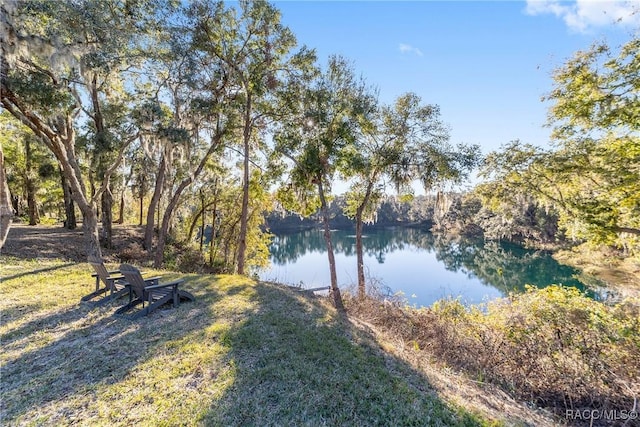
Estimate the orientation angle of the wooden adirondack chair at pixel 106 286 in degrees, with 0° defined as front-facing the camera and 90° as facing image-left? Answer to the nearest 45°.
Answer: approximately 225°

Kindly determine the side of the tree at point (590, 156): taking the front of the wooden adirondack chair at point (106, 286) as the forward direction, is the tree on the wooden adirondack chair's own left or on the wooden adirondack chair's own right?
on the wooden adirondack chair's own right

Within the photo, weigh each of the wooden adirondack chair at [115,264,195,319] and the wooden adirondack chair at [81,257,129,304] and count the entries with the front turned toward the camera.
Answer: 0

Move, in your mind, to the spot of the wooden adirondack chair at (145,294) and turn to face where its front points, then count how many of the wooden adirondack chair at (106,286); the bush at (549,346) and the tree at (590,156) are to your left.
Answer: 1

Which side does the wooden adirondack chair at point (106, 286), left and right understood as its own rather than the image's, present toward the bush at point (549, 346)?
right

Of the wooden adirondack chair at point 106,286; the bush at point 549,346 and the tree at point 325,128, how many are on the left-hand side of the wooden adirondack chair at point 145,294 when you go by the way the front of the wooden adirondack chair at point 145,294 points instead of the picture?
1

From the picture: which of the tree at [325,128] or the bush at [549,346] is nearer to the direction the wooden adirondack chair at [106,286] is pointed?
the tree

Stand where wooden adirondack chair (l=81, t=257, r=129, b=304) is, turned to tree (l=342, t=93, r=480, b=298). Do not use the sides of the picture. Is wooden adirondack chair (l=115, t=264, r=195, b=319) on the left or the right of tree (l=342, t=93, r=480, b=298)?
right

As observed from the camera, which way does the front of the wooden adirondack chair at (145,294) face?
facing away from the viewer and to the right of the viewer

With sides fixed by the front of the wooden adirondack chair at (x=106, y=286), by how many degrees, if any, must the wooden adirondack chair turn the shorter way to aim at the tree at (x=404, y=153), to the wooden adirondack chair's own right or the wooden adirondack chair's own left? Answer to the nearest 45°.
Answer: approximately 45° to the wooden adirondack chair's own right

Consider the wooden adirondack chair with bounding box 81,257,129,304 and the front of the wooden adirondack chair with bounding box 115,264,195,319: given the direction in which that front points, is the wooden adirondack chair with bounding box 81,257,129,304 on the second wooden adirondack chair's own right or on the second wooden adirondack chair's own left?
on the second wooden adirondack chair's own left
